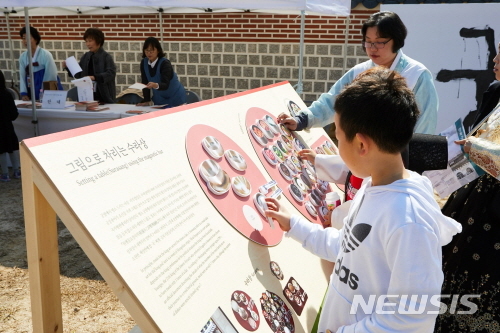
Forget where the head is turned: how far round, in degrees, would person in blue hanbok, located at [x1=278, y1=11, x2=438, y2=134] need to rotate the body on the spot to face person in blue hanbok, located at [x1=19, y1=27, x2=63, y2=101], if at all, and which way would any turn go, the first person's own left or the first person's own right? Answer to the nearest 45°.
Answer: approximately 90° to the first person's own right

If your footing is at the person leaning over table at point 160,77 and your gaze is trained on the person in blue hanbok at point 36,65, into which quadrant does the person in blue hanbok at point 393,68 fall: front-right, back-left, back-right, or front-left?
back-left

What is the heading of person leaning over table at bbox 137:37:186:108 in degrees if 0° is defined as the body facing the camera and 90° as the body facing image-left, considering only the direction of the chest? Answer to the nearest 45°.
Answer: approximately 45°

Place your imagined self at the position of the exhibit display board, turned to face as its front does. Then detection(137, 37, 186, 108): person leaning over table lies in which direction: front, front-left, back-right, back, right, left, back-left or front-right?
back-left

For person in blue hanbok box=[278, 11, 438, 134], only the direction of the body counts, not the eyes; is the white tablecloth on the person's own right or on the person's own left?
on the person's own right

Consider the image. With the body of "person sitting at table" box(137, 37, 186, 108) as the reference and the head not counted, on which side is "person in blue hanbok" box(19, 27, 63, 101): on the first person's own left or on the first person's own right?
on the first person's own right

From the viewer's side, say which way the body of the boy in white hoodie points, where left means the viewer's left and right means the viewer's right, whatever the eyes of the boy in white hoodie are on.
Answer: facing to the left of the viewer

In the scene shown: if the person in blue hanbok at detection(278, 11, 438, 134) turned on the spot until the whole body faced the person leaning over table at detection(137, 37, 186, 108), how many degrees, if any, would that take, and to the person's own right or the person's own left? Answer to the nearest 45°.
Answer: approximately 90° to the person's own right
